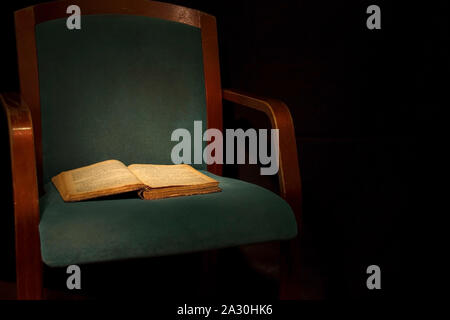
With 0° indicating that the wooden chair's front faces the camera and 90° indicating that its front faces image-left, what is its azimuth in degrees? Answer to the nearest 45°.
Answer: approximately 315°
